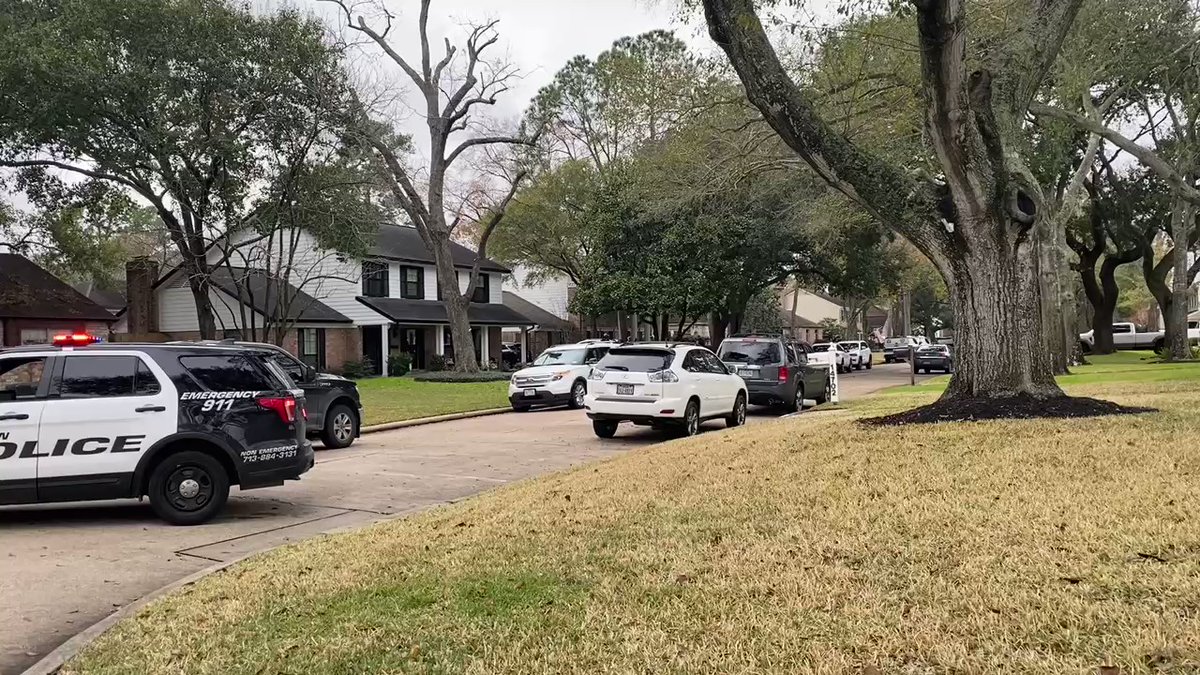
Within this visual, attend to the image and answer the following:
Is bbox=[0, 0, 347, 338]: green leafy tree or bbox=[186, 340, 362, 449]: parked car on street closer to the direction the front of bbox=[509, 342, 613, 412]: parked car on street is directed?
the parked car on street

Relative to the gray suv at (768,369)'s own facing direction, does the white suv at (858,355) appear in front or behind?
in front

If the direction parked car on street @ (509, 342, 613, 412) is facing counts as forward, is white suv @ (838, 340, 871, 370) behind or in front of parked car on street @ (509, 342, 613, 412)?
behind

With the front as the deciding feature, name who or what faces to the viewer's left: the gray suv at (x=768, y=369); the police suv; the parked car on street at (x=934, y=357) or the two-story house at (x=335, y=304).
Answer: the police suv

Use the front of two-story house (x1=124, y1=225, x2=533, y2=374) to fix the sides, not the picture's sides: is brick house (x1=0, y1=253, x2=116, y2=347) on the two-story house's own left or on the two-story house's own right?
on the two-story house's own right

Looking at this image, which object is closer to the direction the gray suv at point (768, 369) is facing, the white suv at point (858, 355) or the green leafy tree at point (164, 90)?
the white suv

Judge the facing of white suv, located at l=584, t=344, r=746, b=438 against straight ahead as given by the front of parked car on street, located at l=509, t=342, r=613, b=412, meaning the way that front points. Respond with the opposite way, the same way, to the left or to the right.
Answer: the opposite way

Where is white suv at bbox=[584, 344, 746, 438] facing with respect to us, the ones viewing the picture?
facing away from the viewer and to the right of the viewer

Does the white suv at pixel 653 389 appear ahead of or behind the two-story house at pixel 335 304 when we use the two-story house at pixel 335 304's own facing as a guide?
ahead

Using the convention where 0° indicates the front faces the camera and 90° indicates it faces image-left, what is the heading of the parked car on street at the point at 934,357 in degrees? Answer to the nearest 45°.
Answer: approximately 180°

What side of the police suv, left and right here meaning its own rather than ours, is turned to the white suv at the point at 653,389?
back

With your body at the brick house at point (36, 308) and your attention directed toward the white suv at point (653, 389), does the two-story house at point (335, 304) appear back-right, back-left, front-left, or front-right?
front-left

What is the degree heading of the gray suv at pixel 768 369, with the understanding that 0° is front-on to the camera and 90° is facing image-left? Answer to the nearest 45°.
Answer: approximately 225°

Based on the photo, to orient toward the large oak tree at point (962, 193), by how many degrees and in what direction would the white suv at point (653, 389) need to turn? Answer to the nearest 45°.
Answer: approximately 90° to its right

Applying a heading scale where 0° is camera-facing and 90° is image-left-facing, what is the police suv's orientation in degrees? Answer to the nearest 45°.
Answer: approximately 90°

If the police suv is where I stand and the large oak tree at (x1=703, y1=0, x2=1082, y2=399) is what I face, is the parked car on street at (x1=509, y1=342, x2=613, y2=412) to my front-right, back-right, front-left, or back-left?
front-left
